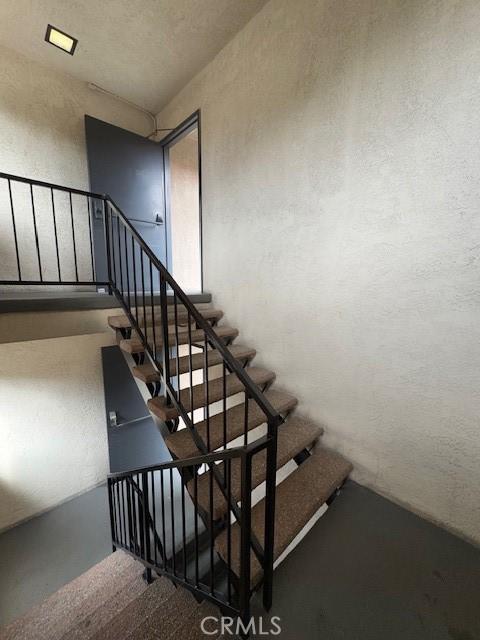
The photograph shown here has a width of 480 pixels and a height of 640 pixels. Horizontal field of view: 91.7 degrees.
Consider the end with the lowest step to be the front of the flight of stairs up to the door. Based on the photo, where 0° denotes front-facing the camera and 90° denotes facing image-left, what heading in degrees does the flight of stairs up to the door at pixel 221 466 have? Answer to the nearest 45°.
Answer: approximately 315°
